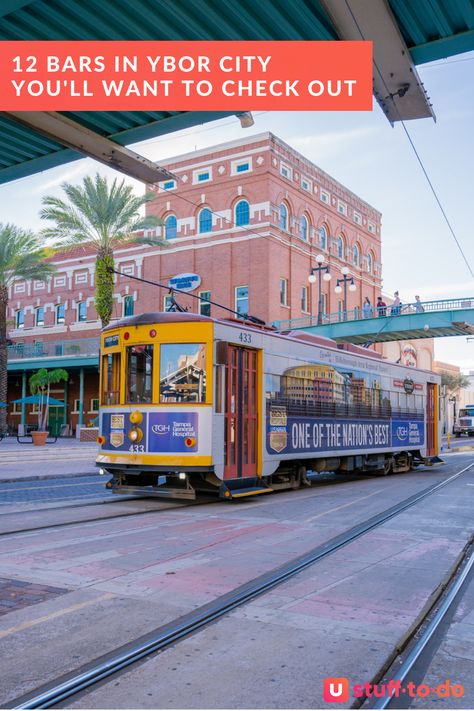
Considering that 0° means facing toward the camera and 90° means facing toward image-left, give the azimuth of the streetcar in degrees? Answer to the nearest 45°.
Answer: approximately 45°

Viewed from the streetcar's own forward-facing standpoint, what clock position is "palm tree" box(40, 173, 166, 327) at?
The palm tree is roughly at 4 o'clock from the streetcar.

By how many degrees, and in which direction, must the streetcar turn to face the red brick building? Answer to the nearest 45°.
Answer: approximately 135° to its right

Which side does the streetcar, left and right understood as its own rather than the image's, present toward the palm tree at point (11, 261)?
right

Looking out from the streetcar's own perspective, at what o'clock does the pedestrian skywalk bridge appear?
The pedestrian skywalk bridge is roughly at 5 o'clock from the streetcar.
